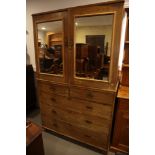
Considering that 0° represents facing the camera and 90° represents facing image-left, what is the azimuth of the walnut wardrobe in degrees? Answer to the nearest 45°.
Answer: approximately 45°
